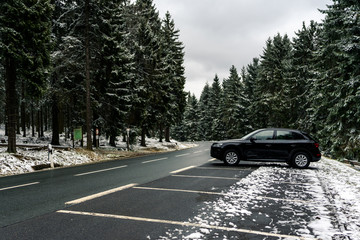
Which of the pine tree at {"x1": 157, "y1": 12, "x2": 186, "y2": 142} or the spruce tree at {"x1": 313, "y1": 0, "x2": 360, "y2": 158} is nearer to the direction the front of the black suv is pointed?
the pine tree

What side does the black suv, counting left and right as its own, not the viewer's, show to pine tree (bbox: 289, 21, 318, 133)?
right

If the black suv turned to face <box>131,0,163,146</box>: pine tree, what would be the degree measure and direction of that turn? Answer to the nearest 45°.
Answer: approximately 45° to its right

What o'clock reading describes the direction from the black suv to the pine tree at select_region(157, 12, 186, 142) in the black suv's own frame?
The pine tree is roughly at 2 o'clock from the black suv.

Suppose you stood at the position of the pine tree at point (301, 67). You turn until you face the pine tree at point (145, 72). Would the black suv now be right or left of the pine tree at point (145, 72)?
left

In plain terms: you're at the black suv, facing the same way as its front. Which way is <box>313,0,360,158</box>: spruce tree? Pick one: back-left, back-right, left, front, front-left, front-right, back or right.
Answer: back-right

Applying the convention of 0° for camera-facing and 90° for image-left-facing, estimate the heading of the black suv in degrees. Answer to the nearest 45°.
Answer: approximately 90°

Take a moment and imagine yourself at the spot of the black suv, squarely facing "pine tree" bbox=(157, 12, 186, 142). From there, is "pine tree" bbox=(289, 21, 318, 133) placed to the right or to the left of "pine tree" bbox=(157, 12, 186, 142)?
right
